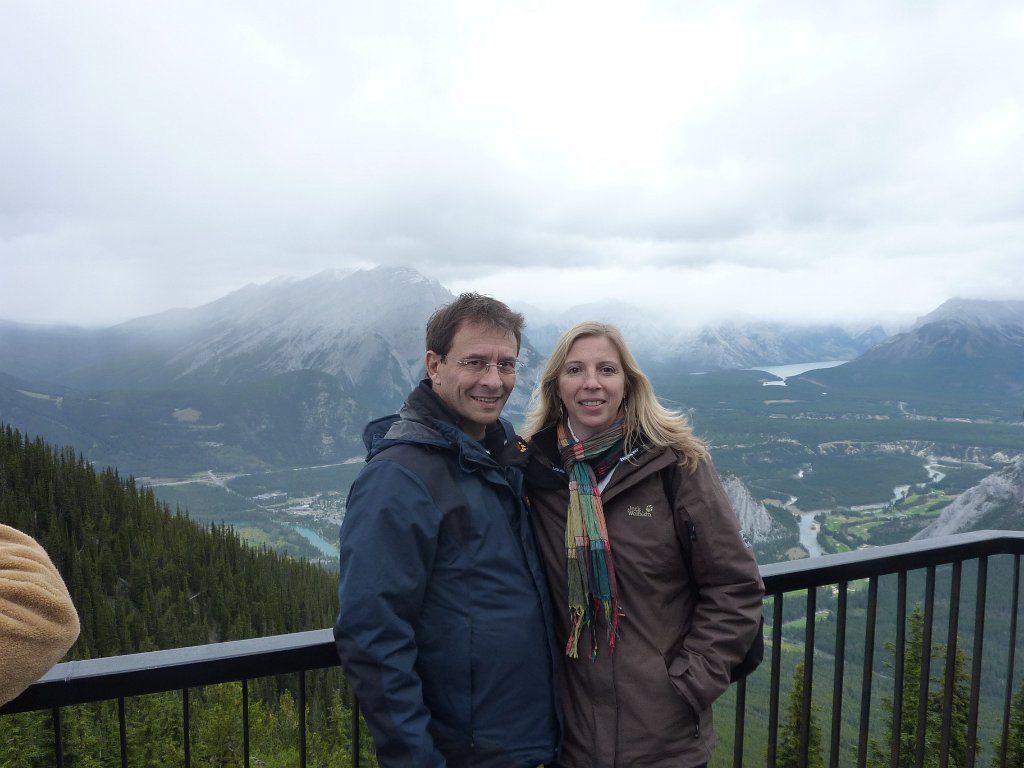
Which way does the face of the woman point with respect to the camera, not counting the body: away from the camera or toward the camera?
toward the camera

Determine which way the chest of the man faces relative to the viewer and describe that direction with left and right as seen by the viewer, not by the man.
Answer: facing the viewer and to the right of the viewer

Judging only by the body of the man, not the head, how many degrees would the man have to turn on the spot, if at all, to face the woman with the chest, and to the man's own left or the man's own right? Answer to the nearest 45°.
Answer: approximately 45° to the man's own left
